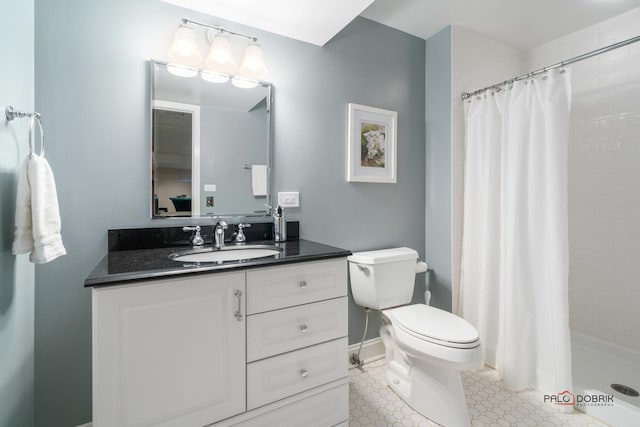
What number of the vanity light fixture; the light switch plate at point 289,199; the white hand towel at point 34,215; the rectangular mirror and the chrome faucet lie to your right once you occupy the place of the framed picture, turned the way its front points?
5

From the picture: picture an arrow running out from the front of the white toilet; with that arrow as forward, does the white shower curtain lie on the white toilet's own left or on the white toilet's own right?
on the white toilet's own left

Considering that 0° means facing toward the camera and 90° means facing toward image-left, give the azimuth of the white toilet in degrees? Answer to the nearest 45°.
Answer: approximately 315°

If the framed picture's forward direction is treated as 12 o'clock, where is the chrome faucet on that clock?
The chrome faucet is roughly at 3 o'clock from the framed picture.

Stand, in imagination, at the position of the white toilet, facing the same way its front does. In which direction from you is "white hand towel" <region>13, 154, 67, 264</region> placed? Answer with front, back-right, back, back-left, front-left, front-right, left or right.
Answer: right

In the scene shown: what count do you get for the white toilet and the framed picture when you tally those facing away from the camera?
0

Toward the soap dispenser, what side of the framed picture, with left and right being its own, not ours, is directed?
right

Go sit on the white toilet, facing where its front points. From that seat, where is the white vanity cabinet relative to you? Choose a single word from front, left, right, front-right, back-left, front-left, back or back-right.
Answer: right

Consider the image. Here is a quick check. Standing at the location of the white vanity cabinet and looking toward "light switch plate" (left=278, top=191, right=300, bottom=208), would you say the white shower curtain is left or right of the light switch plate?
right

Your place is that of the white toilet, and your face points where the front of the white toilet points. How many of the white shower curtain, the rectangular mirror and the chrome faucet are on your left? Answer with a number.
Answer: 1
